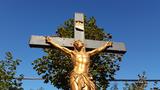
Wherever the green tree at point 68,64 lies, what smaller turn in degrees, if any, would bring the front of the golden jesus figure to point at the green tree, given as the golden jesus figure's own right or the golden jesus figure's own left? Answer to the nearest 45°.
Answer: approximately 180°

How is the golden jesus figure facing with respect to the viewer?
toward the camera
